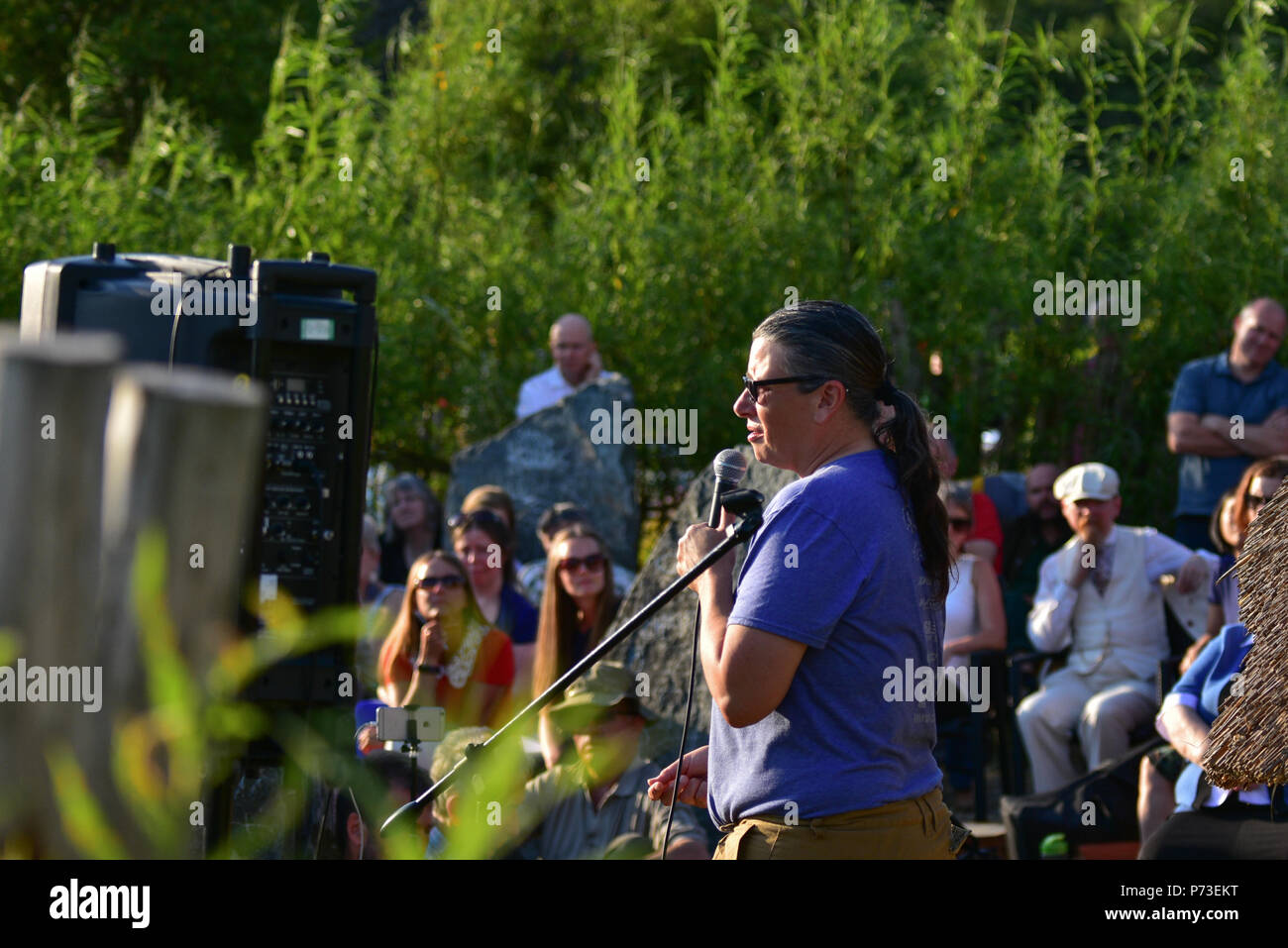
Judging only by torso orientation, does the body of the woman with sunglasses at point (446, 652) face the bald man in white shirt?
no

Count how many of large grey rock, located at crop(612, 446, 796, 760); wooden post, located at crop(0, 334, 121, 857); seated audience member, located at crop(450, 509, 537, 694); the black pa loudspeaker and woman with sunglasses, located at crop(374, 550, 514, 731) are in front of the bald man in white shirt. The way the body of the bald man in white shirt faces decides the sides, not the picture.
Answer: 5

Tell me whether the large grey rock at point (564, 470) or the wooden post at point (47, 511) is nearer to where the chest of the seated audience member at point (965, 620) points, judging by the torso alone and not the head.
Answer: the wooden post

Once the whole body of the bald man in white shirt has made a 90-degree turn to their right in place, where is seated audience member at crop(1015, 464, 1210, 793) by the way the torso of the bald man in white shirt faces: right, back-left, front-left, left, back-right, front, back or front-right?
back-left

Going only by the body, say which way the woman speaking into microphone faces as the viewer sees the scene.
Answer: to the viewer's left

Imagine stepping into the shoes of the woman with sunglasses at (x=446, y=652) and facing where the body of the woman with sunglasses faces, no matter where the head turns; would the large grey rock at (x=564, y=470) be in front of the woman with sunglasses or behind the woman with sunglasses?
behind

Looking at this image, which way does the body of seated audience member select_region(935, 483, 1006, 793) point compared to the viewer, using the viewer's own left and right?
facing the viewer and to the left of the viewer

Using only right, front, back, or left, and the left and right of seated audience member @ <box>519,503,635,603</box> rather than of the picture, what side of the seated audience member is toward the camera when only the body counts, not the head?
front

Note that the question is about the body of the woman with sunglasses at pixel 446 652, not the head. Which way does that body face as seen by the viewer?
toward the camera

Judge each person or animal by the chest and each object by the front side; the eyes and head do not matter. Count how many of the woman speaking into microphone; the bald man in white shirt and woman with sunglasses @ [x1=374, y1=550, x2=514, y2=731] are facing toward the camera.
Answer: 2

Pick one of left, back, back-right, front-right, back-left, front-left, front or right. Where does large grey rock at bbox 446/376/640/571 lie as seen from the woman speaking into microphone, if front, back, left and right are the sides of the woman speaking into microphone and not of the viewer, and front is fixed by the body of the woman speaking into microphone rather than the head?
right

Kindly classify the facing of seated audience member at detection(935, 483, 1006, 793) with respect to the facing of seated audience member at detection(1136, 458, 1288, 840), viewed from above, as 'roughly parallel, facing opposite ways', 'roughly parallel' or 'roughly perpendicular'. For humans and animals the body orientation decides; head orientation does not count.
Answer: roughly parallel

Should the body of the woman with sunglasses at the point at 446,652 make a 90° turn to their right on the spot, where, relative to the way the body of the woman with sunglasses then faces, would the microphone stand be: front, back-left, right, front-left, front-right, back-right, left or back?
left

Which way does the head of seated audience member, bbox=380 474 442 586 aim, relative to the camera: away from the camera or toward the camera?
toward the camera

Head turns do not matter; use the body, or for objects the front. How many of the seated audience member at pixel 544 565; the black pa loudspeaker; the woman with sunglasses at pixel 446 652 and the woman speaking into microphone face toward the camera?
2
